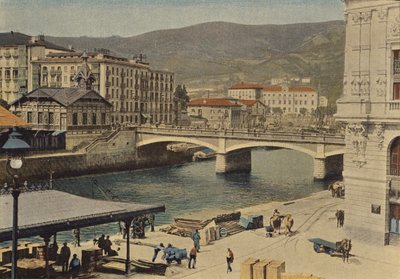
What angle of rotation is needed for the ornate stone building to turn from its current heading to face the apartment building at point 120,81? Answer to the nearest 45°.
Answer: approximately 90° to its right

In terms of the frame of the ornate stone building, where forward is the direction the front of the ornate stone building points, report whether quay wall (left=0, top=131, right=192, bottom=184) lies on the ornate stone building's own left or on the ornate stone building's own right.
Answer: on the ornate stone building's own right

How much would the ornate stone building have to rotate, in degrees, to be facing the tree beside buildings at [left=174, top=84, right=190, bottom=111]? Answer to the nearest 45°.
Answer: approximately 90° to its right

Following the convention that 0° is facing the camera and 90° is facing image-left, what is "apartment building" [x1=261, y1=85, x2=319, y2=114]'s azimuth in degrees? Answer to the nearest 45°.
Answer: approximately 0°

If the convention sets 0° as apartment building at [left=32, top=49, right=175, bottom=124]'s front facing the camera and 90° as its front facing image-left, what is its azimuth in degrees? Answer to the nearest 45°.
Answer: approximately 315°

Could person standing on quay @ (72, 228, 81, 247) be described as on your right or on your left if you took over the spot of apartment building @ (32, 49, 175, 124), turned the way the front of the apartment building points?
on your right

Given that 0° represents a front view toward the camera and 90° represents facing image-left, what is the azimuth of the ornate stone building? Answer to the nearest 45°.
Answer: approximately 45°

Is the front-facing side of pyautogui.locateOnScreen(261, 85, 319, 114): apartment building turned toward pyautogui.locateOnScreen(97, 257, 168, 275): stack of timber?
yes

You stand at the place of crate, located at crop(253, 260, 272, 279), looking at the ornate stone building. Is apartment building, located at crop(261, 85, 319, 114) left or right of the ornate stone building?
left
